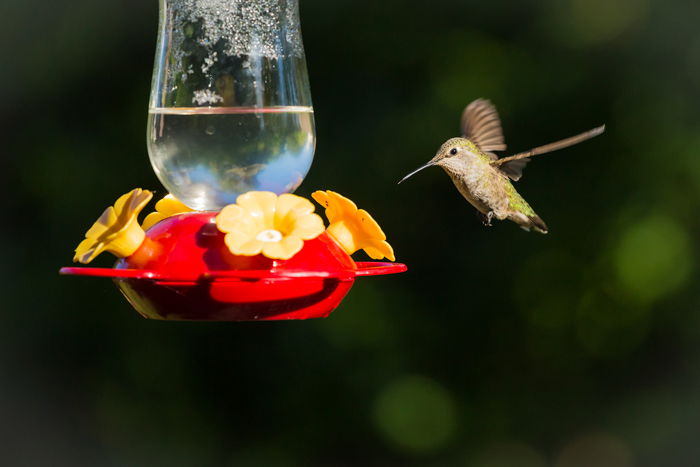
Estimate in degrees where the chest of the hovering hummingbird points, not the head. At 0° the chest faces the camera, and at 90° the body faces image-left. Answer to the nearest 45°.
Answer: approximately 90°
